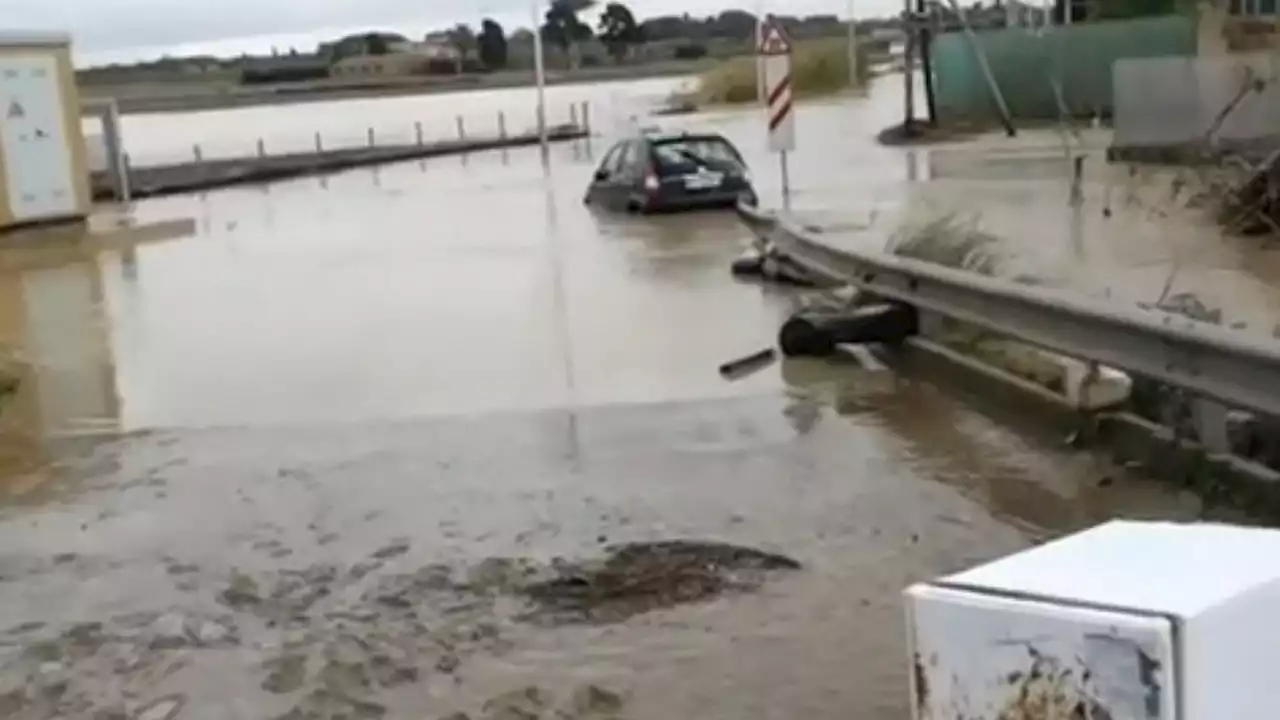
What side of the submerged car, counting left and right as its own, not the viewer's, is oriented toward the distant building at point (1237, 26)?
right

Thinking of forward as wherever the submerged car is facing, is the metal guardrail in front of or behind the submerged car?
behind

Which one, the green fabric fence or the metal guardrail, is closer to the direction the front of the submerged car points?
the green fabric fence

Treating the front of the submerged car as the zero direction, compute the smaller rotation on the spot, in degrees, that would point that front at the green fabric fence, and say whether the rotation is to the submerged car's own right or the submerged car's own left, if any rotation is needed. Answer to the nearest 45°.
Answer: approximately 90° to the submerged car's own right

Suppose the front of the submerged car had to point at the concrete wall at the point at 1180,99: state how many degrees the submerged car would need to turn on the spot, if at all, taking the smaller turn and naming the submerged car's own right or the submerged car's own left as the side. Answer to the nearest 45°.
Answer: approximately 90° to the submerged car's own right

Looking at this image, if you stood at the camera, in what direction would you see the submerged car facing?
facing away from the viewer and to the left of the viewer
